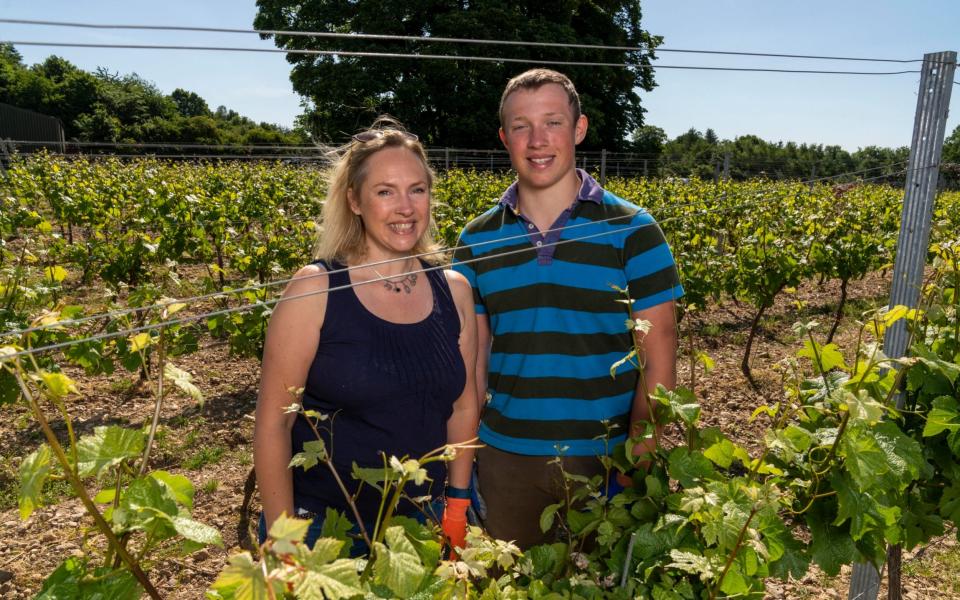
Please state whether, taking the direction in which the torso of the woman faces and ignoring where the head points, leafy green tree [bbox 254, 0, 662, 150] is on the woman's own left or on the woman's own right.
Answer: on the woman's own left

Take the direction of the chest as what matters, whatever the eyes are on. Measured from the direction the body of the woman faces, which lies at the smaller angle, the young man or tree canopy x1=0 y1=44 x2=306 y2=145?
the young man

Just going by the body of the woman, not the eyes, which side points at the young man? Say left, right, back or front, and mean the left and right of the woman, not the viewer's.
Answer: left

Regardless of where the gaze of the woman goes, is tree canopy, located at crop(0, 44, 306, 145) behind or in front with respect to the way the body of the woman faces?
behind

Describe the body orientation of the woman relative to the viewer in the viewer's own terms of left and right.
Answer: facing the viewer and to the right of the viewer
